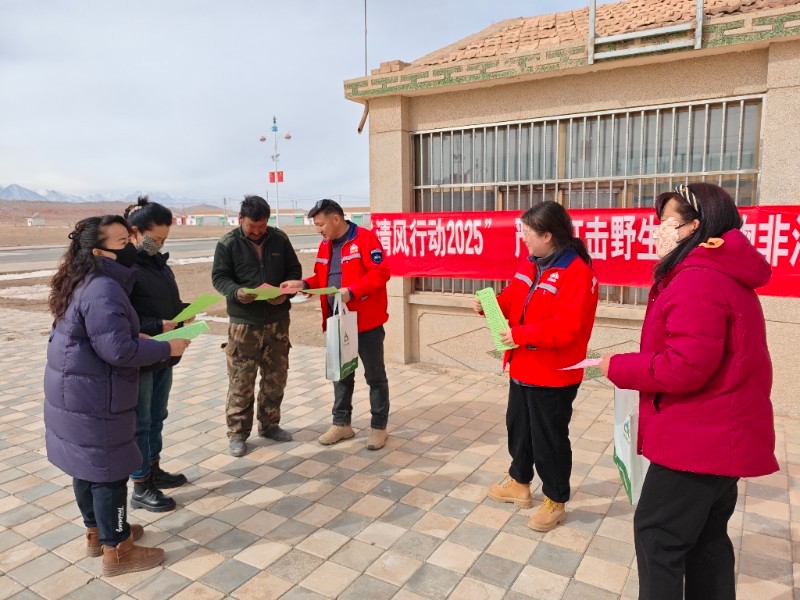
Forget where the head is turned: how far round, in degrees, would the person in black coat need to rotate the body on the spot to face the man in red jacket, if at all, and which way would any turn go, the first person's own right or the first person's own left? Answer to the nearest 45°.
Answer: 0° — they already face them

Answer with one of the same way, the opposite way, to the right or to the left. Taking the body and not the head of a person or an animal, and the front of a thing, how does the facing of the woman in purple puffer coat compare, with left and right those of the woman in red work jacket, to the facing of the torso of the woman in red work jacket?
the opposite way

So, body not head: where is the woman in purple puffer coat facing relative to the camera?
to the viewer's right

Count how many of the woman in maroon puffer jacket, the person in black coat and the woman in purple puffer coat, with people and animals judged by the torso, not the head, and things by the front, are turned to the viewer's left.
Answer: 1

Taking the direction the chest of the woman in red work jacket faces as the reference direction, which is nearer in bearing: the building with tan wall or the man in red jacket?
the man in red jacket

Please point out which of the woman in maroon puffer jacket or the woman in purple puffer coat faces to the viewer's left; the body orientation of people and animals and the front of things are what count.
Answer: the woman in maroon puffer jacket

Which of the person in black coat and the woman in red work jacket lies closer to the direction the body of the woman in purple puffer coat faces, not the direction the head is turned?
the woman in red work jacket

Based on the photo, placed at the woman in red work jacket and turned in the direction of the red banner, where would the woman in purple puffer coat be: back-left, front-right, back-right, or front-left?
back-left

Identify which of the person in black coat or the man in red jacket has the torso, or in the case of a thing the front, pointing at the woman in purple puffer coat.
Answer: the man in red jacket

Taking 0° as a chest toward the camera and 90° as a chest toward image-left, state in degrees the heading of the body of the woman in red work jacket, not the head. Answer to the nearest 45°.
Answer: approximately 45°

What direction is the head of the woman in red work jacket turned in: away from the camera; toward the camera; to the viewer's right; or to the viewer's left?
to the viewer's left

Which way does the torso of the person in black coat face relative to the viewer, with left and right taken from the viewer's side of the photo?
facing to the right of the viewer

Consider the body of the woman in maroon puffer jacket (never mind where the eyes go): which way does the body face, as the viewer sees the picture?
to the viewer's left

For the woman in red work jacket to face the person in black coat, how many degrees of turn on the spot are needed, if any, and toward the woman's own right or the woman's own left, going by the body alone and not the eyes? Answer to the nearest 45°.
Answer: approximately 45° to the woman's own right
